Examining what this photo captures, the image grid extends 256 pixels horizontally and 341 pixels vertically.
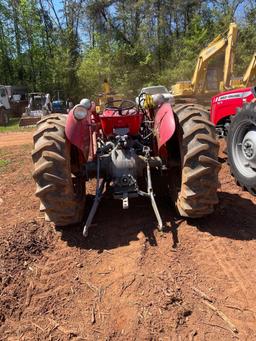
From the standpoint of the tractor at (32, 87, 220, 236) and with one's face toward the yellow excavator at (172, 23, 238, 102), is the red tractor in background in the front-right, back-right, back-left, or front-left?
front-right

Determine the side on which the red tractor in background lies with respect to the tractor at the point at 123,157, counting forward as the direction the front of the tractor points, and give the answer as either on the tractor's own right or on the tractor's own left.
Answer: on the tractor's own right

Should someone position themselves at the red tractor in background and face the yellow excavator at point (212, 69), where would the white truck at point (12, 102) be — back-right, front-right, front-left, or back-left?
front-left

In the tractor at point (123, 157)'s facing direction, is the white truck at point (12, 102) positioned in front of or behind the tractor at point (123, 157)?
in front

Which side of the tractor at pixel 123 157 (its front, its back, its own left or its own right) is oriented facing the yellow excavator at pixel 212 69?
front

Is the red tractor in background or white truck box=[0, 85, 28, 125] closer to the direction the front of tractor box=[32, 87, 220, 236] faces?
the white truck

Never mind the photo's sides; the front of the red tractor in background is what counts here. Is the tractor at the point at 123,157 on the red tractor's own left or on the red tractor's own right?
on the red tractor's own left

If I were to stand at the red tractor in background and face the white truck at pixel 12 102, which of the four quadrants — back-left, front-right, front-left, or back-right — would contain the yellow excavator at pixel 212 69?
front-right

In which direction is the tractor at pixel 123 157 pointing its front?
away from the camera

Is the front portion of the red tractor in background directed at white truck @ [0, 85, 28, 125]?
yes

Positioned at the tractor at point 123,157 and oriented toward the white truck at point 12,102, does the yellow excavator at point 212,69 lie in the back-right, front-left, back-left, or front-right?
front-right

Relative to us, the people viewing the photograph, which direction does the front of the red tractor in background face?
facing away from the viewer and to the left of the viewer

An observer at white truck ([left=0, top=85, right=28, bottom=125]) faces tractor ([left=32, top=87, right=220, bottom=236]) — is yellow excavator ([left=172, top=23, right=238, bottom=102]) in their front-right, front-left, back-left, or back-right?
front-left
